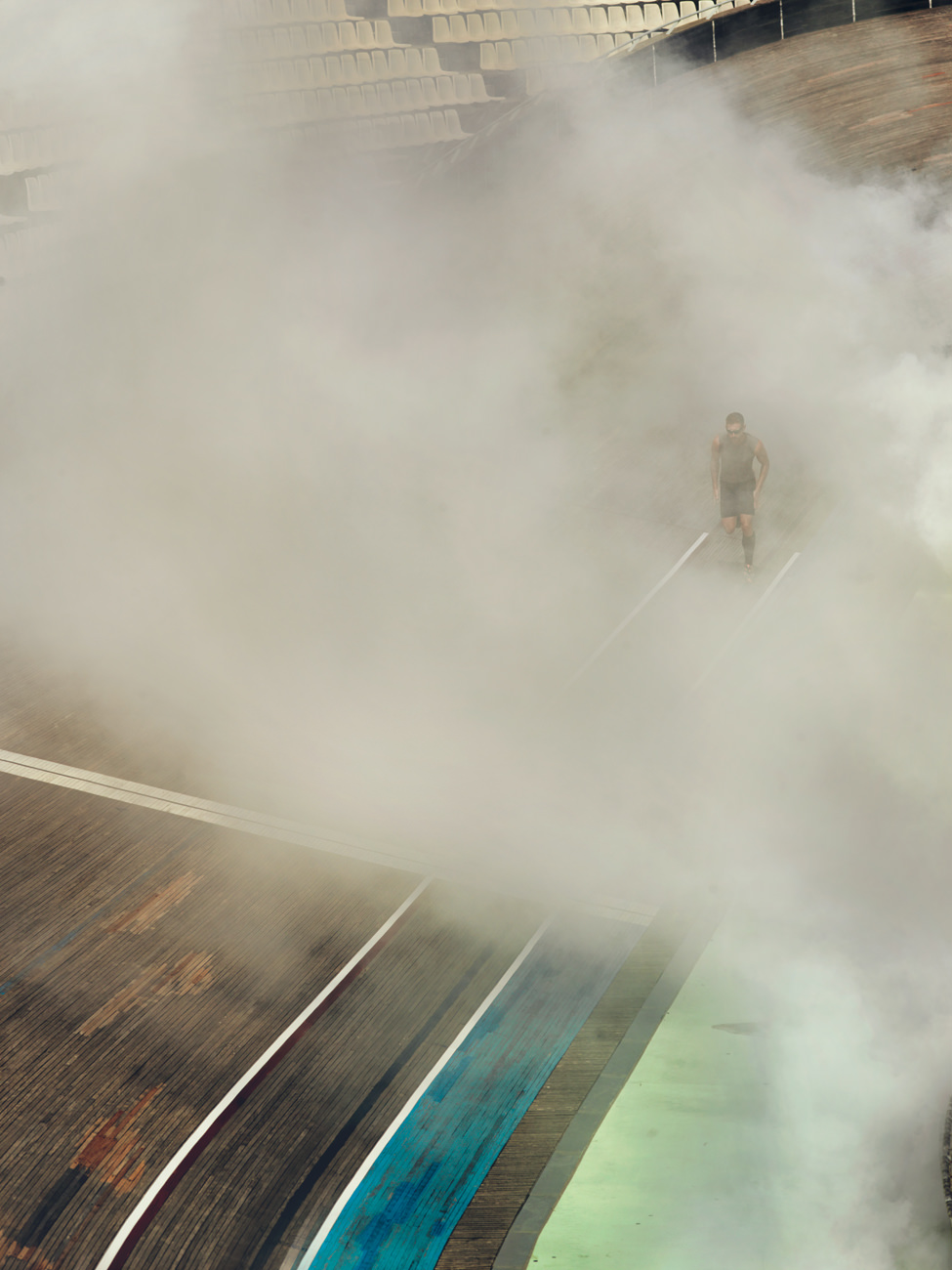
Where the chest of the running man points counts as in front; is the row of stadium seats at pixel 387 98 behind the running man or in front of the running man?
behind

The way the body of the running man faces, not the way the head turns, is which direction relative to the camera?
toward the camera

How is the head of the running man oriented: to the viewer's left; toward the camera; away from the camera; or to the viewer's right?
toward the camera

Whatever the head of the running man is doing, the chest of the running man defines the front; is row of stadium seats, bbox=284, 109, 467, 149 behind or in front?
behind

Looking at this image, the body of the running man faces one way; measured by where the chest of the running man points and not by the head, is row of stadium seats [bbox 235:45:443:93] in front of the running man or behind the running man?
behind
